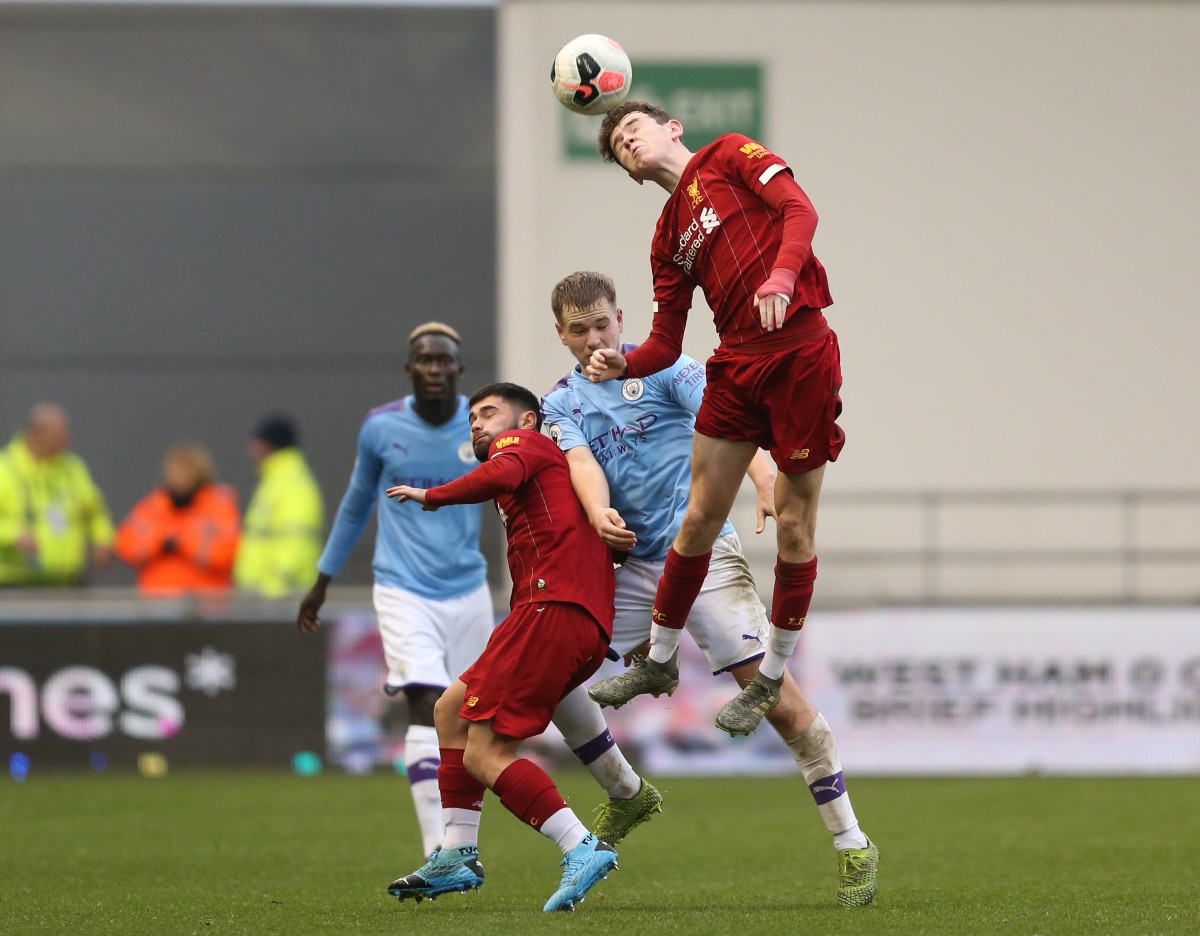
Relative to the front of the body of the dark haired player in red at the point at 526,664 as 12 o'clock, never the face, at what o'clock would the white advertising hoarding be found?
The white advertising hoarding is roughly at 4 o'clock from the dark haired player in red.

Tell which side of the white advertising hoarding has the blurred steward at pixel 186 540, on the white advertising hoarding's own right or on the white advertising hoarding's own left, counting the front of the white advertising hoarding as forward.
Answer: on the white advertising hoarding's own right

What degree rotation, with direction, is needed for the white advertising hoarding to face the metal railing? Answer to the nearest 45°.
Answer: approximately 180°

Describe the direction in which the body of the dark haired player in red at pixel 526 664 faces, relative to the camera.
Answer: to the viewer's left

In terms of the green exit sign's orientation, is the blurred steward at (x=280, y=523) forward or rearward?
forward

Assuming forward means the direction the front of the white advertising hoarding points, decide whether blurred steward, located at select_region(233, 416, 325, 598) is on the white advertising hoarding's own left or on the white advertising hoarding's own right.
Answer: on the white advertising hoarding's own right

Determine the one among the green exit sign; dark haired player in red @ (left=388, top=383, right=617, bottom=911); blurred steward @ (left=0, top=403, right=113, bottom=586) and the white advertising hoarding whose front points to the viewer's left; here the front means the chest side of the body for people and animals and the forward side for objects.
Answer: the dark haired player in red

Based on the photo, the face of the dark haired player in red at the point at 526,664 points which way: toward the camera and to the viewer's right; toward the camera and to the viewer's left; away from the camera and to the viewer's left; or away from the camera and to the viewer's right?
toward the camera and to the viewer's left

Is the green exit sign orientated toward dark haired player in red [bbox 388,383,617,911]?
yes
